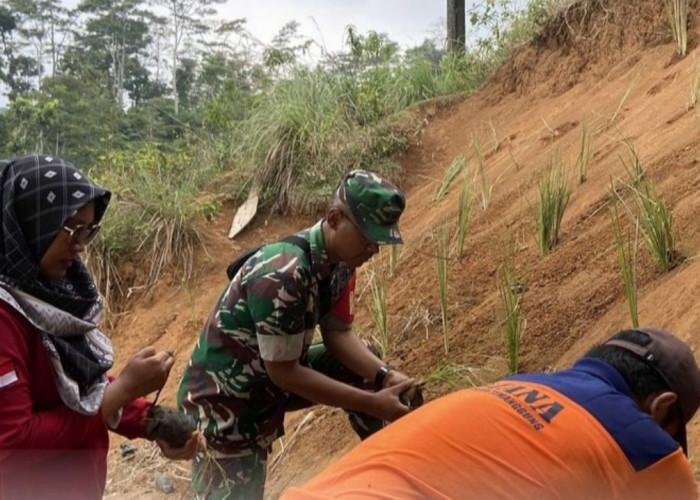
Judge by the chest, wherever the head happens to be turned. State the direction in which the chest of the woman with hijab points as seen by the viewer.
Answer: to the viewer's right

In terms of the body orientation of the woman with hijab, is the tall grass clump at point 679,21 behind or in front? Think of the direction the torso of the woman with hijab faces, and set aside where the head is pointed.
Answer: in front

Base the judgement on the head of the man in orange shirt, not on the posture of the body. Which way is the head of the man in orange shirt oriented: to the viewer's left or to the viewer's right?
to the viewer's right

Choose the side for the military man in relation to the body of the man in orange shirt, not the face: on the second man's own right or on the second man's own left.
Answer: on the second man's own left

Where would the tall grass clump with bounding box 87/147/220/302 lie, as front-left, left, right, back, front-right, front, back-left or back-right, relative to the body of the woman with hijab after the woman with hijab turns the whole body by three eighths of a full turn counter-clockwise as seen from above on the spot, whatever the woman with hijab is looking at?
front-right
